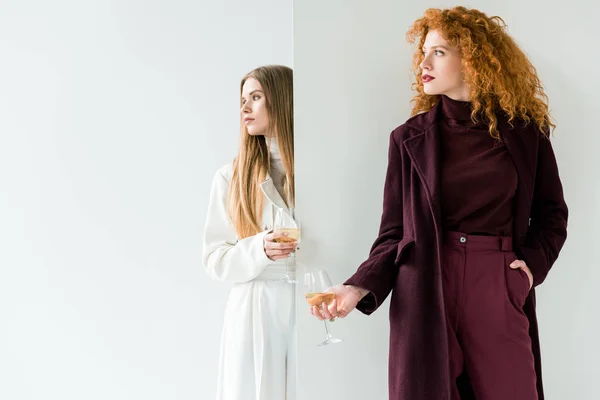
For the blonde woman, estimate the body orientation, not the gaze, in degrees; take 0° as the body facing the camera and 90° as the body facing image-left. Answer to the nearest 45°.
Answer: approximately 0°
